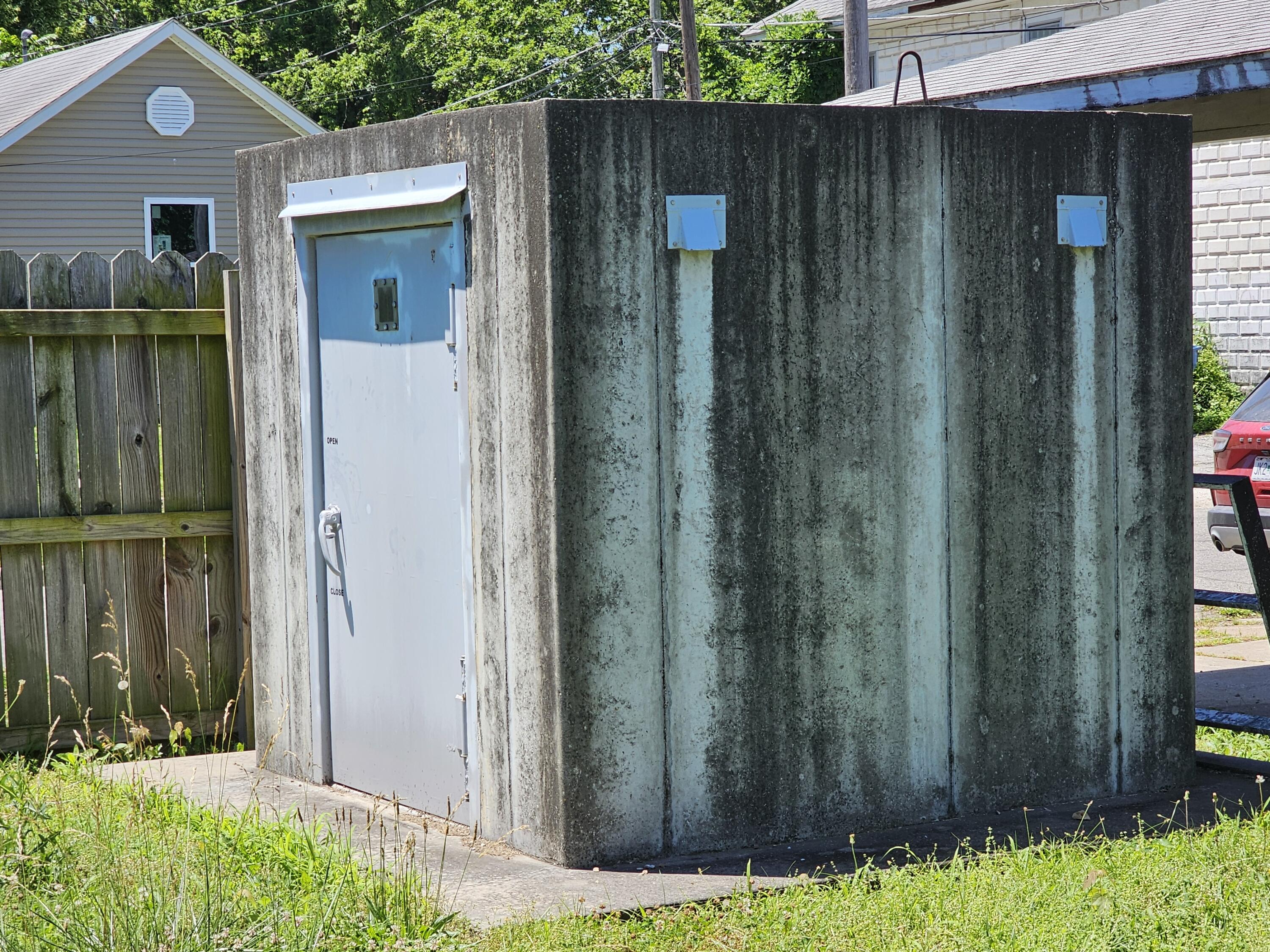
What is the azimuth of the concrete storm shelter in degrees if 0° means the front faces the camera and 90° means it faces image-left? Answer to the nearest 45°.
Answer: approximately 45°

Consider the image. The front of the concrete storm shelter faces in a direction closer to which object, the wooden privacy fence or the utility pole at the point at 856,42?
the wooden privacy fence

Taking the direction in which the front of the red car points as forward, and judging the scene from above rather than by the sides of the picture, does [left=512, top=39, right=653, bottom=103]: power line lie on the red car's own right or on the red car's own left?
on the red car's own left

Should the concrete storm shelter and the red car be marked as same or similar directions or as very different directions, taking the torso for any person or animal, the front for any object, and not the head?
very different directions

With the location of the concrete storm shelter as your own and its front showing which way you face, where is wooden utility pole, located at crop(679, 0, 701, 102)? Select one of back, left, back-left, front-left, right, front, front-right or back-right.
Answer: back-right

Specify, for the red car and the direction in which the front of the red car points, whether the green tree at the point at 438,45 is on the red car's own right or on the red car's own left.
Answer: on the red car's own left

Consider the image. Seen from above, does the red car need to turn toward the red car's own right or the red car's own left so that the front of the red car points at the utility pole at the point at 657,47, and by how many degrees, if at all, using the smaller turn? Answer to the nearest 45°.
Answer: approximately 90° to the red car's own left

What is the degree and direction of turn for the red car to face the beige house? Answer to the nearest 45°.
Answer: approximately 90° to its left

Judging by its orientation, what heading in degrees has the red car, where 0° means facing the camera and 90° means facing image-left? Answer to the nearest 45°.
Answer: approximately 225°

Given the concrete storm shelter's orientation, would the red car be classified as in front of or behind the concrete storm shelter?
behind

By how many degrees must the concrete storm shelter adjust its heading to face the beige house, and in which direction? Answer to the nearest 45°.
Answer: approximately 90° to its right

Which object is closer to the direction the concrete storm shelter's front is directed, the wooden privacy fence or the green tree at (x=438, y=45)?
the wooden privacy fence

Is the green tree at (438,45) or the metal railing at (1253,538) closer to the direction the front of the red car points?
the green tree
